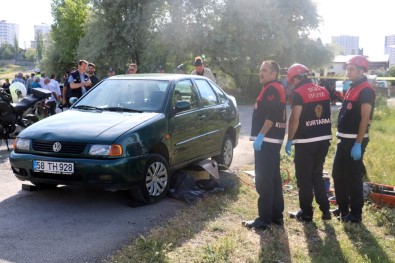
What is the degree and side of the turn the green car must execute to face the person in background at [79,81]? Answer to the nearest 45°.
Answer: approximately 135° to its right

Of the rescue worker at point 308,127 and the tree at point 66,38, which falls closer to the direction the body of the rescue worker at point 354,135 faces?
the rescue worker

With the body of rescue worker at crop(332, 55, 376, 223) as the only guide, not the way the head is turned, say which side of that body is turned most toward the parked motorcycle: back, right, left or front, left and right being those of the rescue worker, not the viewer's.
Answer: right

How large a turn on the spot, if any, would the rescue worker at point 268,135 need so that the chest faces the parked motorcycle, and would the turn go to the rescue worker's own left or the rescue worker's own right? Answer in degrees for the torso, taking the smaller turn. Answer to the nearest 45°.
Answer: approximately 45° to the rescue worker's own right

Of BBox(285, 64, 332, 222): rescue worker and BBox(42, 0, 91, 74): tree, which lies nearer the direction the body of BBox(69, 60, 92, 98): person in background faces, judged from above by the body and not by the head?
the rescue worker
